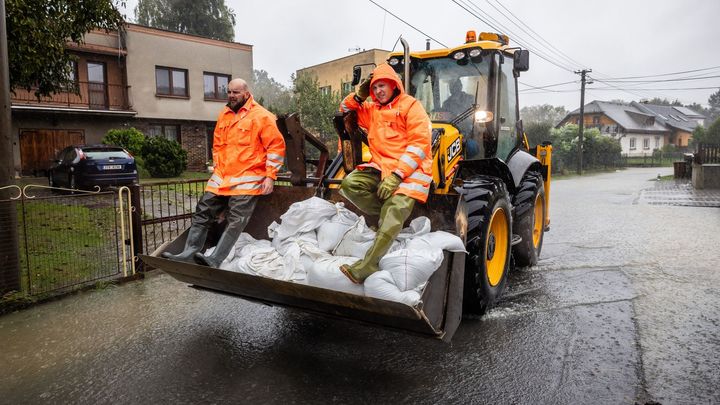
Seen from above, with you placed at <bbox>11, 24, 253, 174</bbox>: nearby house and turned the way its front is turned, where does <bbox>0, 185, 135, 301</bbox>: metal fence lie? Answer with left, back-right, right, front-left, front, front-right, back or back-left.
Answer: front-right

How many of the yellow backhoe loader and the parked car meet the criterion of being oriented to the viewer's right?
0

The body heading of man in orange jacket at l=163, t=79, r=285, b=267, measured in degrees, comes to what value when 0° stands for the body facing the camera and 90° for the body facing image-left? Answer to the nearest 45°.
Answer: approximately 45°

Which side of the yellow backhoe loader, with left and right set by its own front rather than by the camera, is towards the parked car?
right

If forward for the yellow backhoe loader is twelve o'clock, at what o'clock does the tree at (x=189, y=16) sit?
The tree is roughly at 4 o'clock from the yellow backhoe loader.

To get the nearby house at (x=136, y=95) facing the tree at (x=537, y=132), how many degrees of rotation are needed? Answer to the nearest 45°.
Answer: approximately 45° to its left

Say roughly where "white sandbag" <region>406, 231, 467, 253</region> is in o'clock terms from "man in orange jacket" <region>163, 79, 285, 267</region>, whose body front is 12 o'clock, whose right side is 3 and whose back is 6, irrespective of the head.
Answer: The white sandbag is roughly at 9 o'clock from the man in orange jacket.

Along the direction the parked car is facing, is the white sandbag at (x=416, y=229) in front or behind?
behind

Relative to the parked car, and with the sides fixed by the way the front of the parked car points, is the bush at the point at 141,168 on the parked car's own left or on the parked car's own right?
on the parked car's own right

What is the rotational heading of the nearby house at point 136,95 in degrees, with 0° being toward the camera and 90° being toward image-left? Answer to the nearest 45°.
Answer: approximately 315°

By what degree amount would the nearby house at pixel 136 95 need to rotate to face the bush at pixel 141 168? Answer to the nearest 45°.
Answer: approximately 45° to its right
